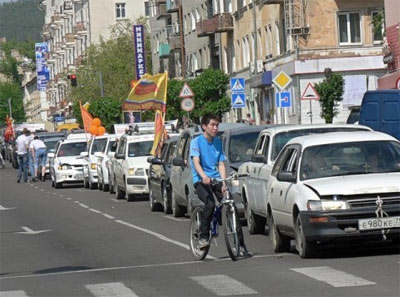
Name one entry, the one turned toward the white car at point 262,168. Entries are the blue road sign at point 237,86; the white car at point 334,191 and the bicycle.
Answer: the blue road sign

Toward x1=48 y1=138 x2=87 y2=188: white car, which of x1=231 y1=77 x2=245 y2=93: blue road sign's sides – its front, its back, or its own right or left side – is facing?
right

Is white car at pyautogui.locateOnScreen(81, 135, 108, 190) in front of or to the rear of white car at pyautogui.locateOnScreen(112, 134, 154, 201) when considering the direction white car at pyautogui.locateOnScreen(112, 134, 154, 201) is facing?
to the rear

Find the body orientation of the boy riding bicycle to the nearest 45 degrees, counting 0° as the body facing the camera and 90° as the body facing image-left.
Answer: approximately 315°

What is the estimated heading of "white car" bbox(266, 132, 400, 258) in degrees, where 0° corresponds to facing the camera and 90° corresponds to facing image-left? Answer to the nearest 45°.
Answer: approximately 315°

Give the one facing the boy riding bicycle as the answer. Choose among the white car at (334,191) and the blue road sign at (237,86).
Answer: the blue road sign

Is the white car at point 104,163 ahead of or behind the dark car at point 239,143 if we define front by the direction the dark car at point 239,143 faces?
behind

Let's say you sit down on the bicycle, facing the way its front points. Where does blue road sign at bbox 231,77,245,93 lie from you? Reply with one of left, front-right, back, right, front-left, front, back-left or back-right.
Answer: back-left

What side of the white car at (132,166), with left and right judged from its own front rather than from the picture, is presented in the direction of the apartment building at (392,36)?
left

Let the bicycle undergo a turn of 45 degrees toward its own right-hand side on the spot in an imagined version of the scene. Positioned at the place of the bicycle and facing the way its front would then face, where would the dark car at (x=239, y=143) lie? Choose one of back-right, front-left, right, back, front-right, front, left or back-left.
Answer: back
